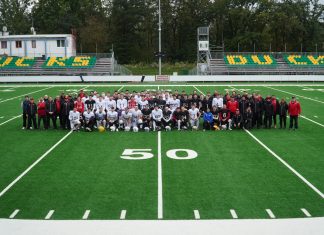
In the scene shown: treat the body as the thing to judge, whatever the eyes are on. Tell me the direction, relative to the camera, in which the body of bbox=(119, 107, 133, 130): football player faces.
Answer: toward the camera

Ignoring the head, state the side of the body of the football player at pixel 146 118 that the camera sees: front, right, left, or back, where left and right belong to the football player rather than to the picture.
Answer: front

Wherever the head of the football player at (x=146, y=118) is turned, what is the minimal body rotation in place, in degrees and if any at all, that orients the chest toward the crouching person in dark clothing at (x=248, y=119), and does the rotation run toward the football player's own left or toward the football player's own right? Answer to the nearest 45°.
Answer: approximately 90° to the football player's own left

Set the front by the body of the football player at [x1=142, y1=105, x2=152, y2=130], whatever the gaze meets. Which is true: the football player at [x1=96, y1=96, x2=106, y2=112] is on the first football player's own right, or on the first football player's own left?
on the first football player's own right

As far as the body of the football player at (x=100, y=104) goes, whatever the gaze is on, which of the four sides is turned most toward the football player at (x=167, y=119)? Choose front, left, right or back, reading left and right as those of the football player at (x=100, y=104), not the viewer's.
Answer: left

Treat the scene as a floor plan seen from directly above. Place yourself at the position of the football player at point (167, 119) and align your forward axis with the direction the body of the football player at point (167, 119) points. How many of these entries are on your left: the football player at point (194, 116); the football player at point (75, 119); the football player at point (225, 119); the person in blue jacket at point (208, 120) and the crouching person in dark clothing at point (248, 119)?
4

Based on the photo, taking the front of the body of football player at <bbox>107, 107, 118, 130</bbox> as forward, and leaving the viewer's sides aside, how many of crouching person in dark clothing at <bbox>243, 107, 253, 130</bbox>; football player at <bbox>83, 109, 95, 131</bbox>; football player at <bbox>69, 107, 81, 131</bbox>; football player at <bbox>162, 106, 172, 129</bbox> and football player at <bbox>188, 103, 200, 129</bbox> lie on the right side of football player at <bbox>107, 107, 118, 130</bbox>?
2

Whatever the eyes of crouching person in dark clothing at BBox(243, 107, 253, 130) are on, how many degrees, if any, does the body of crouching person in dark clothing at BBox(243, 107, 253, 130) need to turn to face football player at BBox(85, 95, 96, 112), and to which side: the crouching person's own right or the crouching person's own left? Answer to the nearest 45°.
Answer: approximately 90° to the crouching person's own right

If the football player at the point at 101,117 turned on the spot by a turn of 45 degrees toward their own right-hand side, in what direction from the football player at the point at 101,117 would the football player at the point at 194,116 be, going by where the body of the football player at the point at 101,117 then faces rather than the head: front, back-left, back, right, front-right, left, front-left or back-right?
back-left

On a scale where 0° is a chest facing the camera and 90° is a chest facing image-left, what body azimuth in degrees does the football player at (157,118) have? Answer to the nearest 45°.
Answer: approximately 0°

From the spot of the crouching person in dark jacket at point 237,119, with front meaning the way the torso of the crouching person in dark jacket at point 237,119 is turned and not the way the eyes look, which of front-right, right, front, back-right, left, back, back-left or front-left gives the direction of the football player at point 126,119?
right

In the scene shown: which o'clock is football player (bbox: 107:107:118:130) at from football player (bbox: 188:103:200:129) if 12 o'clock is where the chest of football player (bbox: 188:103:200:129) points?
football player (bbox: 107:107:118:130) is roughly at 3 o'clock from football player (bbox: 188:103:200:129).

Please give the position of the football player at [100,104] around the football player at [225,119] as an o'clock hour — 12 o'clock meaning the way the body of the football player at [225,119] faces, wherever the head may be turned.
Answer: the football player at [100,104] is roughly at 3 o'clock from the football player at [225,119].

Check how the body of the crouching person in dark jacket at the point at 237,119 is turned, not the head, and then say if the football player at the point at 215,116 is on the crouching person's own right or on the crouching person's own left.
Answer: on the crouching person's own right

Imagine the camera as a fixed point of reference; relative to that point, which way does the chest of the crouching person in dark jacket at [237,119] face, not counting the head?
toward the camera
